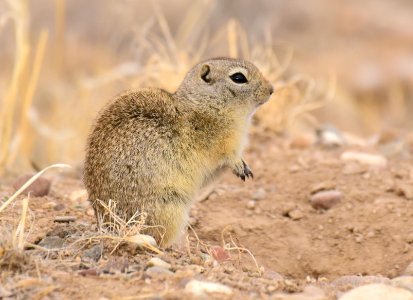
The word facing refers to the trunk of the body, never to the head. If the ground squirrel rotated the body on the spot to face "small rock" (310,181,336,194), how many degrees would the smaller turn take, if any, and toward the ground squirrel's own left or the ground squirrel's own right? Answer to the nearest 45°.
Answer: approximately 45° to the ground squirrel's own left

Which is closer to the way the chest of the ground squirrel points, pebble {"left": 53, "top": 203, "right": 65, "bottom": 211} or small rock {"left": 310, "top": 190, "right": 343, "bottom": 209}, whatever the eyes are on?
the small rock

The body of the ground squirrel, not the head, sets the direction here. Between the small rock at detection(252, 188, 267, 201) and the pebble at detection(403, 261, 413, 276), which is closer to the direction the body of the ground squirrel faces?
the pebble

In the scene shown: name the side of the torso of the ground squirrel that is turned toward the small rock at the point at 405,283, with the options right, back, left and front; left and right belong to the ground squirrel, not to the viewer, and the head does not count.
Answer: front

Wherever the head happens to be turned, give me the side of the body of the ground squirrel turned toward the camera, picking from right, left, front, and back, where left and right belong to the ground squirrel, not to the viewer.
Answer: right

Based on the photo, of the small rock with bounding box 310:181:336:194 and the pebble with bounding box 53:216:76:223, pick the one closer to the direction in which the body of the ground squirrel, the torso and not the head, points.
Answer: the small rock

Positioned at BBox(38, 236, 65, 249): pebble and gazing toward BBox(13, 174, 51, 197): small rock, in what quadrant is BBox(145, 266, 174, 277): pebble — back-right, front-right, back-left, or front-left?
back-right
